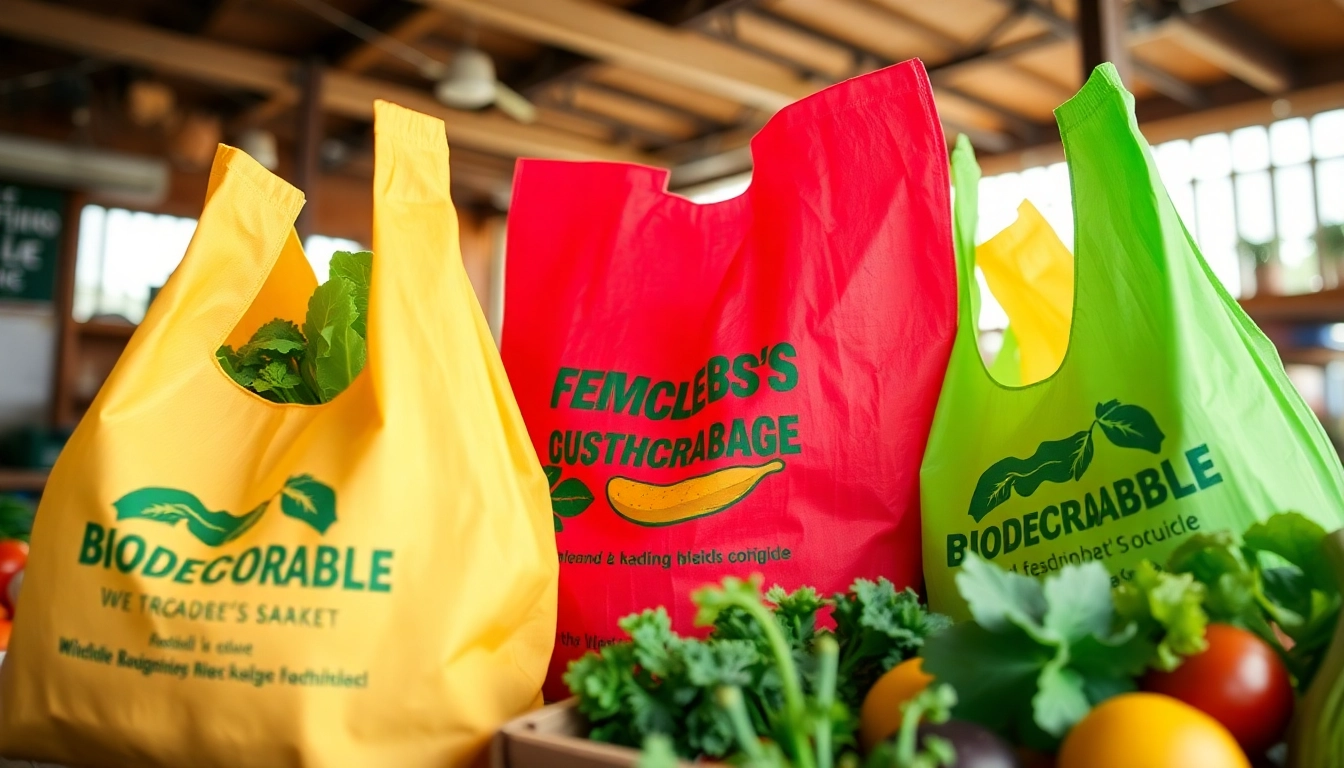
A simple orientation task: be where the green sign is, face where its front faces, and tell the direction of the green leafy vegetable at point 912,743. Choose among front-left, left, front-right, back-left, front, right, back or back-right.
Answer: front

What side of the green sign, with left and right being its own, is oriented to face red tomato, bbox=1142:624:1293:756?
front

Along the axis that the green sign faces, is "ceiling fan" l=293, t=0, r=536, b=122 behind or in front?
in front

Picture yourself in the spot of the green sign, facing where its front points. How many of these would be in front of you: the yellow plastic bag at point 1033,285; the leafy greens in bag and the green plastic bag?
3

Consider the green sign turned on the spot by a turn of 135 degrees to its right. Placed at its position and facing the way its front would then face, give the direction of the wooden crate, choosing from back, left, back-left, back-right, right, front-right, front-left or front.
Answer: back-left

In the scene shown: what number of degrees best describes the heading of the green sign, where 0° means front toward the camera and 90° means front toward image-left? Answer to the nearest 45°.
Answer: approximately 0°

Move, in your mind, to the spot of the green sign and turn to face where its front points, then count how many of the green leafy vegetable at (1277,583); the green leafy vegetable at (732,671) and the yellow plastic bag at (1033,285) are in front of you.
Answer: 3

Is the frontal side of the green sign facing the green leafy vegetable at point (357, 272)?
yes

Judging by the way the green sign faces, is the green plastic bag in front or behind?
in front

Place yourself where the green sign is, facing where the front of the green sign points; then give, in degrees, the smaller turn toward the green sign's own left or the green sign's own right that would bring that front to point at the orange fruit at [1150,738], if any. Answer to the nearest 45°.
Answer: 0° — it already faces it

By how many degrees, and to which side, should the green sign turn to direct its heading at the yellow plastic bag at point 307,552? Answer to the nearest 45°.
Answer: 0° — it already faces it

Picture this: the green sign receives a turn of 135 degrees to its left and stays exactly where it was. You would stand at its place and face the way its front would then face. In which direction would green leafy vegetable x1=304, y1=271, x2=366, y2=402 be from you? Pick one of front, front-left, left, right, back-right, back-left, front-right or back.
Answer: back-right

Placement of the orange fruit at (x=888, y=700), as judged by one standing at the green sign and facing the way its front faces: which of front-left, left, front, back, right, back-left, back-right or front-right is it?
front

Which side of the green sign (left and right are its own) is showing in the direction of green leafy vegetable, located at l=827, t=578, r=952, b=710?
front
